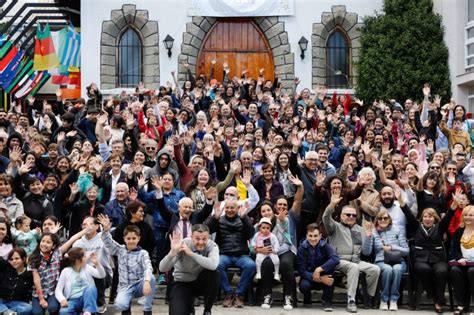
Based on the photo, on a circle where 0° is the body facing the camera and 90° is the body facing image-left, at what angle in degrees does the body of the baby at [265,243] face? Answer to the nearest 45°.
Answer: approximately 0°

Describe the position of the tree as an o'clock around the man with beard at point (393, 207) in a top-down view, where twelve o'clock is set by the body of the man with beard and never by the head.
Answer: The tree is roughly at 6 o'clock from the man with beard.

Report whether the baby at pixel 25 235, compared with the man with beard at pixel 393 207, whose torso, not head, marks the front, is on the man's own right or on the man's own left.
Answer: on the man's own right

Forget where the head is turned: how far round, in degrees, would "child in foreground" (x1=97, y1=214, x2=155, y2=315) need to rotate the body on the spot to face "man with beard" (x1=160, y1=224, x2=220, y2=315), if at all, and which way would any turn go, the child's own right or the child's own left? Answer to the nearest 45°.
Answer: approximately 45° to the child's own left

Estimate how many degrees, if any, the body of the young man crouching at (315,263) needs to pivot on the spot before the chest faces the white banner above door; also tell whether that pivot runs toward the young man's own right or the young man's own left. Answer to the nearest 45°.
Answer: approximately 180°

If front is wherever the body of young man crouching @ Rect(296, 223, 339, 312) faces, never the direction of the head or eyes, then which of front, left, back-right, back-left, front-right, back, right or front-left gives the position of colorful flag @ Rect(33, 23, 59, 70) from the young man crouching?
back-right
